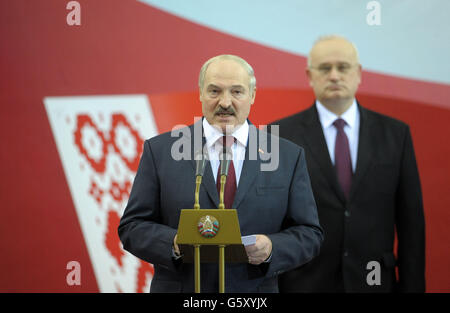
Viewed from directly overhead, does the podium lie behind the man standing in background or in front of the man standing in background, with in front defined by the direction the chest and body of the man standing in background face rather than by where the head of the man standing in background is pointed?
in front

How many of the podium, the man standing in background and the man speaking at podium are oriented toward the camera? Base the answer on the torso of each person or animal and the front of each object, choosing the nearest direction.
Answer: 3

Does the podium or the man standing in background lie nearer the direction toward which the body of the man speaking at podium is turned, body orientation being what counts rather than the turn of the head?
the podium

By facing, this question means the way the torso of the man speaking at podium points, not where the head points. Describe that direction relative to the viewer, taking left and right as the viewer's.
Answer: facing the viewer

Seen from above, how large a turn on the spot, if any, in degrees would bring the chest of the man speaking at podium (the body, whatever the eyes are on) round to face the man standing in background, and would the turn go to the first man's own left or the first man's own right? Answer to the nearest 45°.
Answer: approximately 135° to the first man's own left

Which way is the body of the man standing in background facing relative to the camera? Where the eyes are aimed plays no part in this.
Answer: toward the camera

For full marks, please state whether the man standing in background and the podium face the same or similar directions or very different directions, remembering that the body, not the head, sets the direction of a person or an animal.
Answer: same or similar directions

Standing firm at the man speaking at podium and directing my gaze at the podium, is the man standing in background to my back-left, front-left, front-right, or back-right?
back-left

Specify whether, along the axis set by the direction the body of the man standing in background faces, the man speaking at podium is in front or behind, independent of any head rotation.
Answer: in front

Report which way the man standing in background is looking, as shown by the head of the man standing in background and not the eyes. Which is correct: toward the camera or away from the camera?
toward the camera

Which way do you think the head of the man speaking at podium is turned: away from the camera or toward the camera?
toward the camera

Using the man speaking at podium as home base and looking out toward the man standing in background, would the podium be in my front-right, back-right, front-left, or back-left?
back-right

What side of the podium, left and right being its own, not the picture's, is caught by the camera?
front
